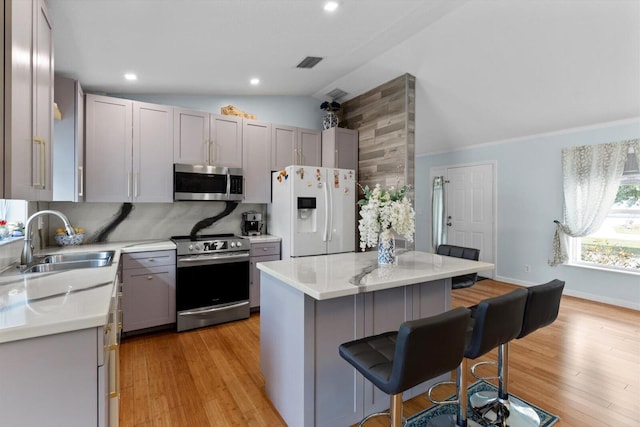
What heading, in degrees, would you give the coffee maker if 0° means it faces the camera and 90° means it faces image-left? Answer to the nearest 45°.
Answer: approximately 0°

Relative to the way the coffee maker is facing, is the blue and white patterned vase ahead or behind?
ahead

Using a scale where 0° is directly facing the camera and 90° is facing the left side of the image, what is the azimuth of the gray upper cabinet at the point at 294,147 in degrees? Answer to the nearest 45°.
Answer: approximately 315°

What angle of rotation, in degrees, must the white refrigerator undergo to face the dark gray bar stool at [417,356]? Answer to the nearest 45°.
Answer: approximately 45° to its right

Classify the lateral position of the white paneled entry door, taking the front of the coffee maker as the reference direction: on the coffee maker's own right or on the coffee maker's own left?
on the coffee maker's own left

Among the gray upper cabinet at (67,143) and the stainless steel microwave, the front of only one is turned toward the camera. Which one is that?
the stainless steel microwave

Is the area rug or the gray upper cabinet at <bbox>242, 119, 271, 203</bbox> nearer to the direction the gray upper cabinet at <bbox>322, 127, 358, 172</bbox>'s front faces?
the area rug

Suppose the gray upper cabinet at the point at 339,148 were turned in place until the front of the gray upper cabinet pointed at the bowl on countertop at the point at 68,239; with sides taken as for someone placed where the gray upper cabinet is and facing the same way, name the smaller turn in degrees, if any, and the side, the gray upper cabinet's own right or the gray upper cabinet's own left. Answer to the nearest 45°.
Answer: approximately 90° to the gray upper cabinet's own right

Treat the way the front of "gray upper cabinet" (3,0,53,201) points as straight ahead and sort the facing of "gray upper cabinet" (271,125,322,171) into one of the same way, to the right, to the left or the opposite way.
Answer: to the right

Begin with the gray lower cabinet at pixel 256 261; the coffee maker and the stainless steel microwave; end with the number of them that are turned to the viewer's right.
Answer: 0

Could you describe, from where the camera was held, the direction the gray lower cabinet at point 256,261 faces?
facing the viewer

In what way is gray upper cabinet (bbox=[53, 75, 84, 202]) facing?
to the viewer's right

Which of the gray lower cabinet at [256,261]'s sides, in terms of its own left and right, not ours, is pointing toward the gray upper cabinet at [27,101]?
front

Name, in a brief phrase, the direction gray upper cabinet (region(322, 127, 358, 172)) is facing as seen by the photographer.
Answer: facing the viewer and to the right of the viewer
